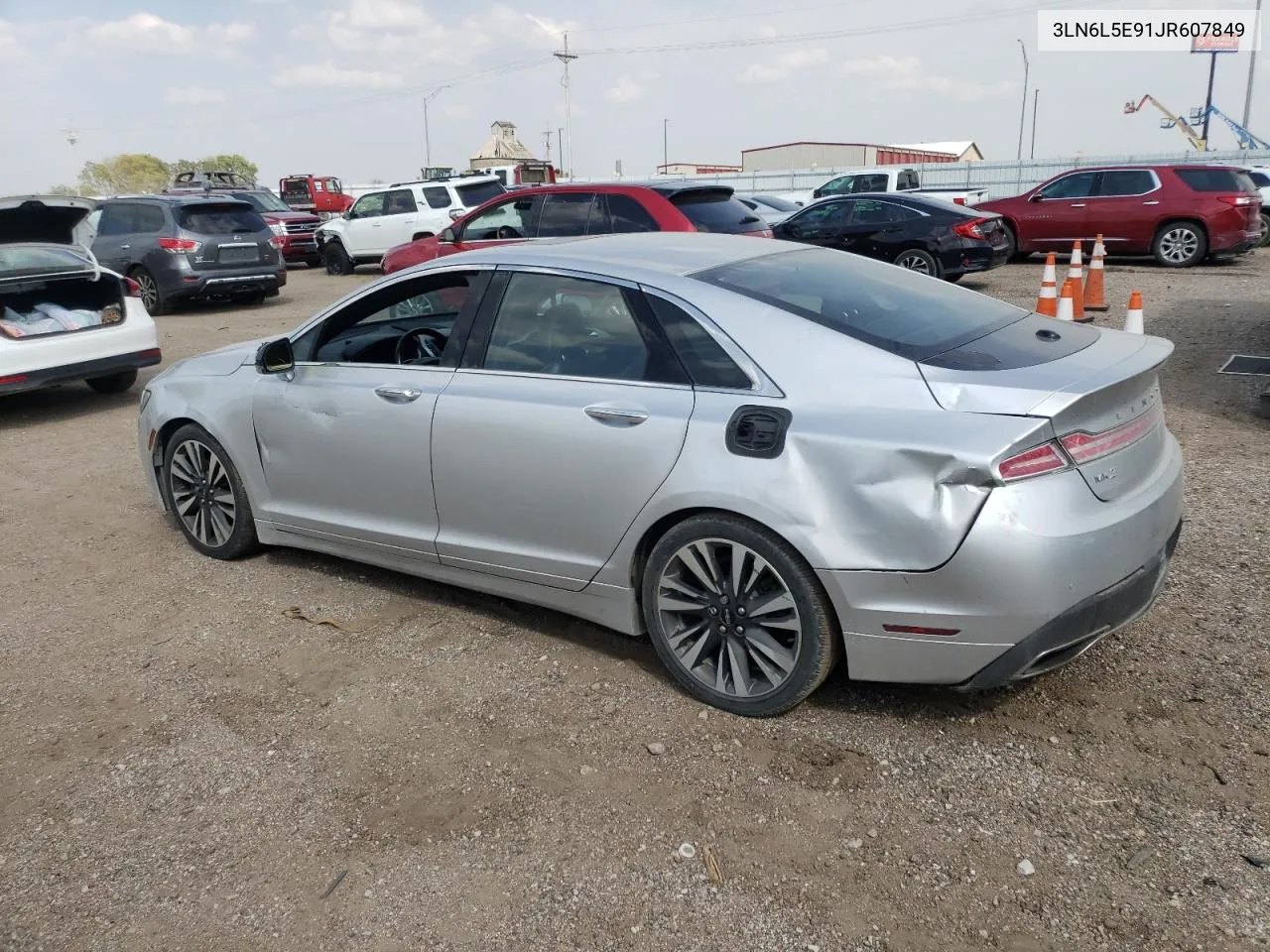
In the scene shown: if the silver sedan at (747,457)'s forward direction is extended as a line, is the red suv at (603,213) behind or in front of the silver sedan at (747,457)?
in front

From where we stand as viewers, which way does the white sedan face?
facing away from the viewer and to the left of the viewer

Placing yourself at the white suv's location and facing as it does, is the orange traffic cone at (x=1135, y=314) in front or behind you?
behind

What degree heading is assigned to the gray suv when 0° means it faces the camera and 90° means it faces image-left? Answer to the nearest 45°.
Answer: approximately 135°

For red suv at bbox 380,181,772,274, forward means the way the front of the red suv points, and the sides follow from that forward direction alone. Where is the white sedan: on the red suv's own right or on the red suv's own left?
on the red suv's own left

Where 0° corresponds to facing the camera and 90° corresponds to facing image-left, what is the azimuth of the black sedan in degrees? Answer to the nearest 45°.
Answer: approximately 135°

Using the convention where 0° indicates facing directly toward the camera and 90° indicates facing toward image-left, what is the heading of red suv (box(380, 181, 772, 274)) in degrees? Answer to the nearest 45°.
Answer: approximately 135°

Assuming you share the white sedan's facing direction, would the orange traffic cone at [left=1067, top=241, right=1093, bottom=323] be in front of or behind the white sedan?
behind

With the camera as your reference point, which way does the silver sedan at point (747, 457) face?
facing away from the viewer and to the left of the viewer

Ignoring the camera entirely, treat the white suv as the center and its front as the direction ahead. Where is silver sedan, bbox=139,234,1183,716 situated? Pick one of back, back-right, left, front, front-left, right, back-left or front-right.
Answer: back-left

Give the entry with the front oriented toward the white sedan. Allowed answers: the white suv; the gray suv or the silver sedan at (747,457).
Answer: the silver sedan

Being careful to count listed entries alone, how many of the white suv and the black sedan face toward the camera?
0
